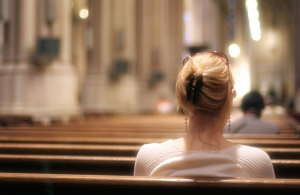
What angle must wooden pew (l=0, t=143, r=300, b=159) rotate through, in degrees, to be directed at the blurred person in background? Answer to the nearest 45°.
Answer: approximately 45° to its right

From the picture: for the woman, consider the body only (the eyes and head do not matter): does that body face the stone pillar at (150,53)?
yes

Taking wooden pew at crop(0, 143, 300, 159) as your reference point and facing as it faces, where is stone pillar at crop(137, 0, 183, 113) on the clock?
The stone pillar is roughly at 12 o'clock from the wooden pew.

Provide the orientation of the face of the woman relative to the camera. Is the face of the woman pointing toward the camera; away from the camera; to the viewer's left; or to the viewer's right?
away from the camera

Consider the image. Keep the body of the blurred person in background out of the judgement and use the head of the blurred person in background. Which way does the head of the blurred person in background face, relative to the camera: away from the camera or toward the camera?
away from the camera

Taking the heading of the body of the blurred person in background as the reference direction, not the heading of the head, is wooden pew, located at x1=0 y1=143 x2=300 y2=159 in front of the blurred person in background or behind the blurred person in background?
behind

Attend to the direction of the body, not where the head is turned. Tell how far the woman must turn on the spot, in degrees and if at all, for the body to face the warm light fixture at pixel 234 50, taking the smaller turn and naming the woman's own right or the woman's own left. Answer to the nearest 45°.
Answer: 0° — they already face it

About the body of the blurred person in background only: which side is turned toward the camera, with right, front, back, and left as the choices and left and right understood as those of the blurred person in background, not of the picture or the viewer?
back

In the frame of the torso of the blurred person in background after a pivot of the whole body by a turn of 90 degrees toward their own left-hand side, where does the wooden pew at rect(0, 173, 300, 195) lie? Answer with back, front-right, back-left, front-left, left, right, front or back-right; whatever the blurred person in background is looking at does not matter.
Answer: left

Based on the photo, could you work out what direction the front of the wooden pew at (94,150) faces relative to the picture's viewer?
facing away from the viewer

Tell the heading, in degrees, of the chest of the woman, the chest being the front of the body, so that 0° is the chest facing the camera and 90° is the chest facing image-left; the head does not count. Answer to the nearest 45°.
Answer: approximately 180°
